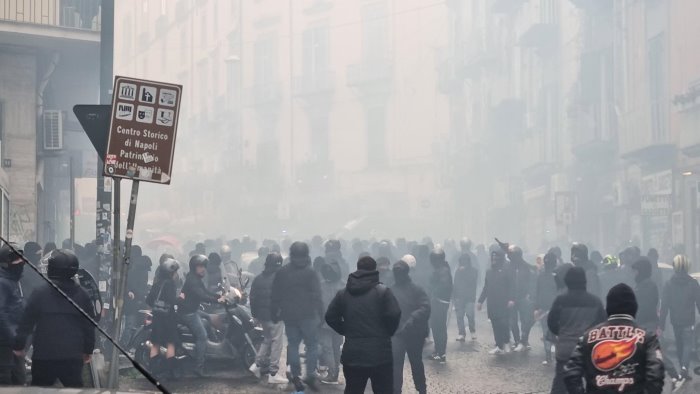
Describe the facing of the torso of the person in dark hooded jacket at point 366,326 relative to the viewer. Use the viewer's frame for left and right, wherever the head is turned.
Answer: facing away from the viewer

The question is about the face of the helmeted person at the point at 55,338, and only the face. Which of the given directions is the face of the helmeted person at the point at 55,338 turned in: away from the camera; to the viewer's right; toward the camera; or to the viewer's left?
away from the camera

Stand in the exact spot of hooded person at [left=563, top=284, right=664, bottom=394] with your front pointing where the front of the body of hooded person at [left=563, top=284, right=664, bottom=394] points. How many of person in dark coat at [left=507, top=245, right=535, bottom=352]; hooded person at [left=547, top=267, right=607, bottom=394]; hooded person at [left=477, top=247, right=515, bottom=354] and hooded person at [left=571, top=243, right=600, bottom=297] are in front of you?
4

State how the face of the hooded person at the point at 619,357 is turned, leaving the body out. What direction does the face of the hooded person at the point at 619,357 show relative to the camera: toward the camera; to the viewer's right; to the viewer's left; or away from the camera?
away from the camera

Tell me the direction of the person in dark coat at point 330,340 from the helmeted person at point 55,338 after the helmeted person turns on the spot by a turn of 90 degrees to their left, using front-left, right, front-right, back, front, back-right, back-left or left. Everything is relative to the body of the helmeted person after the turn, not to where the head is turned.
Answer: back-right

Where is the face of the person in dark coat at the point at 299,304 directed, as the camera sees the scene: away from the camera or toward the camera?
away from the camera

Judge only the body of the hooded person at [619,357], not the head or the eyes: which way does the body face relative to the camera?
away from the camera

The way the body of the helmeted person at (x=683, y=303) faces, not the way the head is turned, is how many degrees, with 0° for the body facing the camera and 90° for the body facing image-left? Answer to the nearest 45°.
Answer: approximately 180°

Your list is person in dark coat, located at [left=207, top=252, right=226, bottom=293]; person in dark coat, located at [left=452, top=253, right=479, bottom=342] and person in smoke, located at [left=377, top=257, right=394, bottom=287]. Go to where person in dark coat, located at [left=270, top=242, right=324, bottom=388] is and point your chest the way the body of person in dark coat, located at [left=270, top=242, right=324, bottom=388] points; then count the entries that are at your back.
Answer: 0

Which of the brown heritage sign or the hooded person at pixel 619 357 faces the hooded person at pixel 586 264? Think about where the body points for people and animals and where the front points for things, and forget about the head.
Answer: the hooded person at pixel 619 357

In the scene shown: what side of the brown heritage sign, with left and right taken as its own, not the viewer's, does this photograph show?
front

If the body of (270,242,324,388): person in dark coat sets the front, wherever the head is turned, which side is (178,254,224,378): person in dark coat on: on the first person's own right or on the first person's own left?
on the first person's own left

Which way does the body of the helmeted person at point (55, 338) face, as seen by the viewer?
away from the camera

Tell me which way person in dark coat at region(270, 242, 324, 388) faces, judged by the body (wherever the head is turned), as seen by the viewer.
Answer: away from the camera
